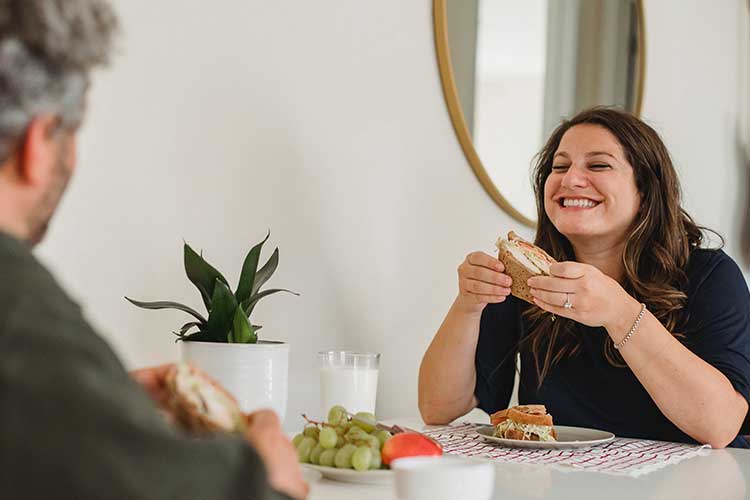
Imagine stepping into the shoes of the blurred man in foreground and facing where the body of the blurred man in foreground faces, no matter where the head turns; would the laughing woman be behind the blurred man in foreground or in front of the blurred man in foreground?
in front

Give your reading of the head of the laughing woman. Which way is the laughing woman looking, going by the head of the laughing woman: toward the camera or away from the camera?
toward the camera

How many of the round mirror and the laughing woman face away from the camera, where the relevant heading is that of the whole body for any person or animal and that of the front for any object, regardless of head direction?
0

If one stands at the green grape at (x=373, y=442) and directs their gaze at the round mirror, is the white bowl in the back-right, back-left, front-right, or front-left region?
back-right

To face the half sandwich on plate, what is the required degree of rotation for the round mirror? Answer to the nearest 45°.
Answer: approximately 45° to its right

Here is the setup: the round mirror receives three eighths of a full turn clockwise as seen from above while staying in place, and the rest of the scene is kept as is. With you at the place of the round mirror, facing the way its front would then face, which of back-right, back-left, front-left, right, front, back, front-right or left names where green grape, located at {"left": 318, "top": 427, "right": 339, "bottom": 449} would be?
left

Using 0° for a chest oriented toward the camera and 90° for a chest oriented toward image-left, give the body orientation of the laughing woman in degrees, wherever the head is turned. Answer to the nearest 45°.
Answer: approximately 45°

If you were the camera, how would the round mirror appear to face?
facing the viewer and to the right of the viewer

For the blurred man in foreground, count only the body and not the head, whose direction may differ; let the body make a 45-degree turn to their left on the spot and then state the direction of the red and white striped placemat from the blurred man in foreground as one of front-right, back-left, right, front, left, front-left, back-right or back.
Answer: front-right

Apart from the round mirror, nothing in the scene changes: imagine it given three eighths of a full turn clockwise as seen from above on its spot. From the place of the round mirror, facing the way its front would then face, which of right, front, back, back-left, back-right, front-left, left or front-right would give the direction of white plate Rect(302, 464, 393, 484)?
left

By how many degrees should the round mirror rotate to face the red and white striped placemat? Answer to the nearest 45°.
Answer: approximately 45° to its right

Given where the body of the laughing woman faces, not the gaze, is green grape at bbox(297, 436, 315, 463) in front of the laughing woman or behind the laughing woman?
in front

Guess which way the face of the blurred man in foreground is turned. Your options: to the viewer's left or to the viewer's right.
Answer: to the viewer's right

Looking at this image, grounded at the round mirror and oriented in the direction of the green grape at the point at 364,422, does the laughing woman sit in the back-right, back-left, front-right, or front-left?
front-left

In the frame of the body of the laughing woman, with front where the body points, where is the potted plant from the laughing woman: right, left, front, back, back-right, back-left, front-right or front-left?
front

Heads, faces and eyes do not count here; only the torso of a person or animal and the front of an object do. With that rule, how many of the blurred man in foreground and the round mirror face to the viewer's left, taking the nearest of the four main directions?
0
